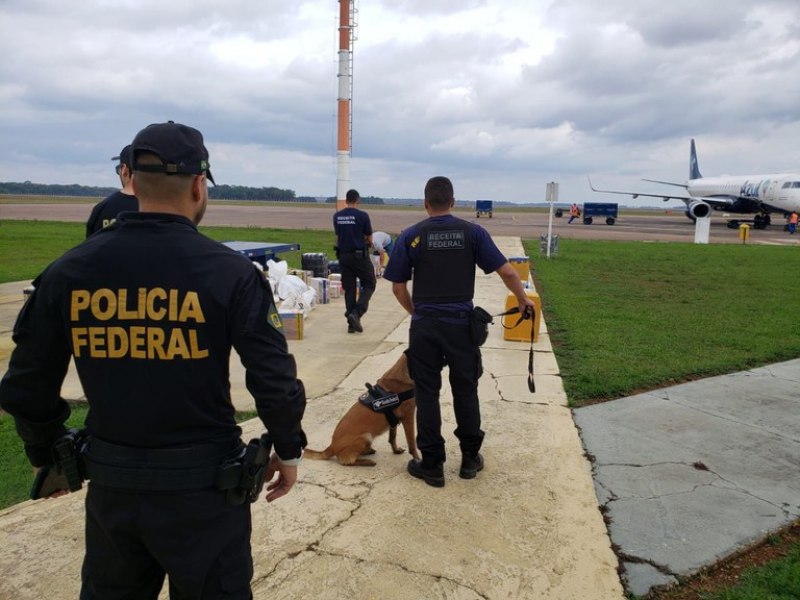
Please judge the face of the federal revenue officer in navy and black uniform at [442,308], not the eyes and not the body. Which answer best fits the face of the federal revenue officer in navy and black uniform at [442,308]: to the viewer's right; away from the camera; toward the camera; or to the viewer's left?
away from the camera

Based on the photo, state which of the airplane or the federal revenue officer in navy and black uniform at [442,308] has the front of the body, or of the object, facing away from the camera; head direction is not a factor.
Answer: the federal revenue officer in navy and black uniform

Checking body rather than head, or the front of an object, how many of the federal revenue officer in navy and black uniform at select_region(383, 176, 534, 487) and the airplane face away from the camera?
1

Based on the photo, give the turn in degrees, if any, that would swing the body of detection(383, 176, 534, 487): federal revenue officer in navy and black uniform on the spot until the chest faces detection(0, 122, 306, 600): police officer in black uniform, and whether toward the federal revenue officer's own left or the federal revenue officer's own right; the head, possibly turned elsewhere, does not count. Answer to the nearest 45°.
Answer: approximately 180°

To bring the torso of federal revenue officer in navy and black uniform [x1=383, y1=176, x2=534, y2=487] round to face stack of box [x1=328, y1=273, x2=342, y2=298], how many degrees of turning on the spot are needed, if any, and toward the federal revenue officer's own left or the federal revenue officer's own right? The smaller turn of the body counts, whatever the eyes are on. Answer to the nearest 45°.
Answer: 0° — they already face it

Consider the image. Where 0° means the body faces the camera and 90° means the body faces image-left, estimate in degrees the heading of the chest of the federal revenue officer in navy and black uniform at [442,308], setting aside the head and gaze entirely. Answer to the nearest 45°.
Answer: approximately 180°

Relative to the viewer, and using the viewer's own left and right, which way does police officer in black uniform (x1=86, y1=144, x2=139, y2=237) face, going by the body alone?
facing away from the viewer and to the left of the viewer

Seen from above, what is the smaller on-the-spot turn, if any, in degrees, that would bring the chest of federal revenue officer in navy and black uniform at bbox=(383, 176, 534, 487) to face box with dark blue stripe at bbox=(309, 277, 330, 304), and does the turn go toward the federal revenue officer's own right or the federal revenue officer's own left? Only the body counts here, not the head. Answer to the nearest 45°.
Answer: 0° — they already face it

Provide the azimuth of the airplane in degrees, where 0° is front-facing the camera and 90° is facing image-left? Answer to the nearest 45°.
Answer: approximately 315°

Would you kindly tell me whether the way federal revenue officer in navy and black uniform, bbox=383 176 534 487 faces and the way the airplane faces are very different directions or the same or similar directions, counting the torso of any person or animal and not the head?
very different directions

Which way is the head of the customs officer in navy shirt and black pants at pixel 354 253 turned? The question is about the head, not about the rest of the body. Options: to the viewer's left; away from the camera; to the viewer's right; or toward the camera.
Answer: away from the camera

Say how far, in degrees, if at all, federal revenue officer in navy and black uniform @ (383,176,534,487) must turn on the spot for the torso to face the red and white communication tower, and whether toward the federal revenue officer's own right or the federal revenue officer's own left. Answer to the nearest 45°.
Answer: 0° — they already face it

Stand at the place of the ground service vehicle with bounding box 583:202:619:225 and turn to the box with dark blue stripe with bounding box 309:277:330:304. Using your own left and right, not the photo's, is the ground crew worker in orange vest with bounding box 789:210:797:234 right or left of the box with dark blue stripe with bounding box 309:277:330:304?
left
